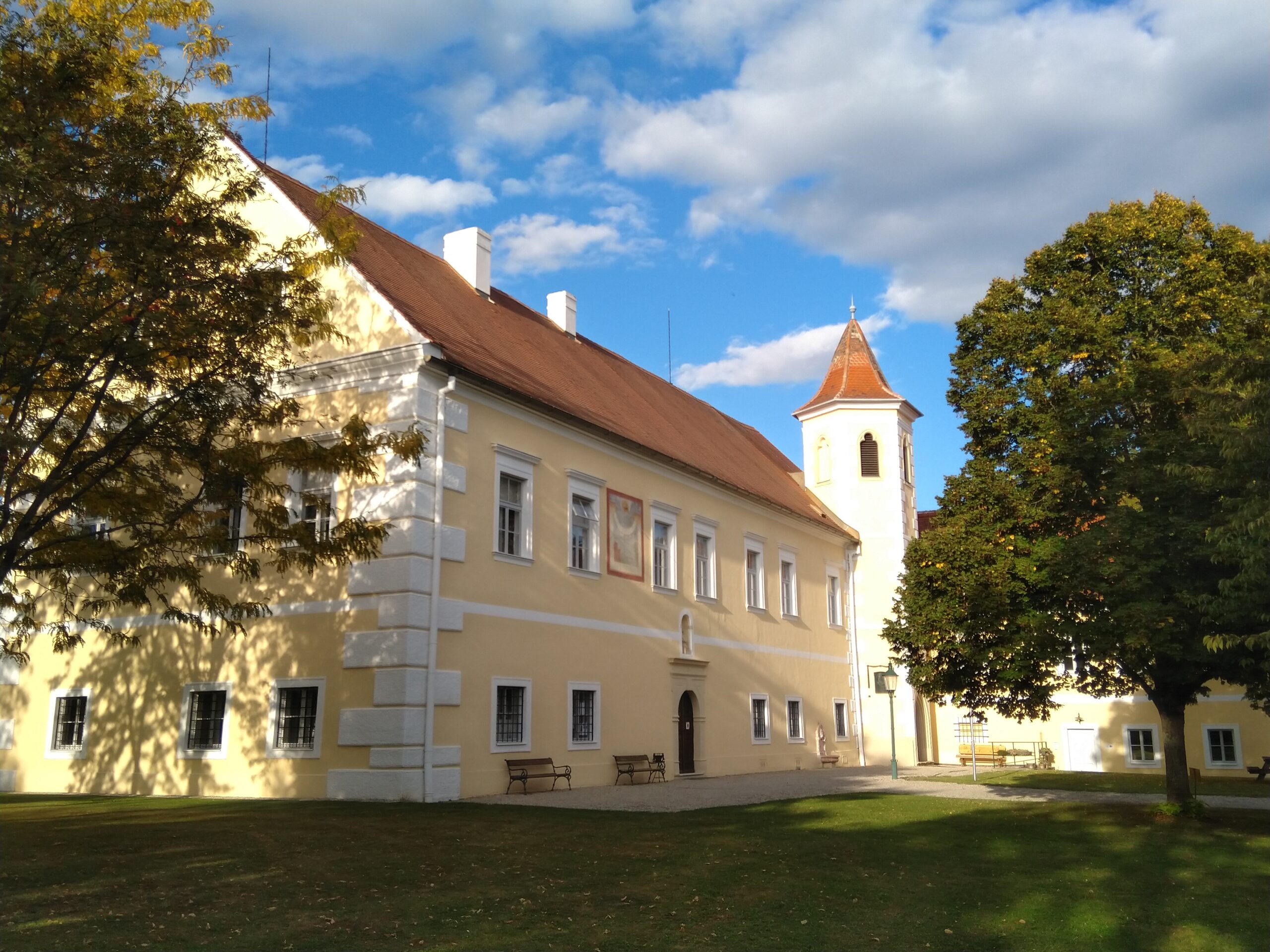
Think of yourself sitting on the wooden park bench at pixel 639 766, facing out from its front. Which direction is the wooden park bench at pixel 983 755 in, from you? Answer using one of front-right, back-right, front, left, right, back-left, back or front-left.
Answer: left

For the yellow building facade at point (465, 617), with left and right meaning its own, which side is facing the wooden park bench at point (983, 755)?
left

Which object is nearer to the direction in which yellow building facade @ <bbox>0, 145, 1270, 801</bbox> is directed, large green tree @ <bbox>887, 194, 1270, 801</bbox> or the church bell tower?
the large green tree

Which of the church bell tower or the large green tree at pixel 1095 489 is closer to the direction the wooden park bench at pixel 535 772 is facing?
the large green tree

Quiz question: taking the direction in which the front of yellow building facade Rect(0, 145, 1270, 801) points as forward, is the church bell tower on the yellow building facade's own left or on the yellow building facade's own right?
on the yellow building facade's own left

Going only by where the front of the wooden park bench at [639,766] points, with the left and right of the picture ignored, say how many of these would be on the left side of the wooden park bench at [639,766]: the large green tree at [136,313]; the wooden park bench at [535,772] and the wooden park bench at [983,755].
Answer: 1

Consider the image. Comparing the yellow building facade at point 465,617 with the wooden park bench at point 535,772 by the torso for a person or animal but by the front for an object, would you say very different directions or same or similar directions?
same or similar directions

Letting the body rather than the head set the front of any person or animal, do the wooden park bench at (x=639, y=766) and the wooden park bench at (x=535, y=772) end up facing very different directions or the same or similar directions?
same or similar directions

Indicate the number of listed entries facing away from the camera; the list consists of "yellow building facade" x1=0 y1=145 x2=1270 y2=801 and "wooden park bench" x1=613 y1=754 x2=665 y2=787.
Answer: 0

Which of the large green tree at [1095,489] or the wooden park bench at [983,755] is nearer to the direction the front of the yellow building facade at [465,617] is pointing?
the large green tree

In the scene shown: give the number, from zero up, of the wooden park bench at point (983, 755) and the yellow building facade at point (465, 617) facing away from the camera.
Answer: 0

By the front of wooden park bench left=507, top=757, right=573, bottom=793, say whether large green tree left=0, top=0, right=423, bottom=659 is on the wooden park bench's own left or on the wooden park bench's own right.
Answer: on the wooden park bench's own right

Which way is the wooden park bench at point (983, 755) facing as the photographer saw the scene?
facing the viewer

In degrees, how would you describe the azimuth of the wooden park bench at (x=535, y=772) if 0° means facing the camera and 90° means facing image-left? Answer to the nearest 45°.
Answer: approximately 315°

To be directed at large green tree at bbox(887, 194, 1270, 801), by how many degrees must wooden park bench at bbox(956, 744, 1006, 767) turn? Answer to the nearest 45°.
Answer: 0° — it already faces it

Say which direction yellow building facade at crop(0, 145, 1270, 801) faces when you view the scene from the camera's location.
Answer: facing the viewer and to the right of the viewer

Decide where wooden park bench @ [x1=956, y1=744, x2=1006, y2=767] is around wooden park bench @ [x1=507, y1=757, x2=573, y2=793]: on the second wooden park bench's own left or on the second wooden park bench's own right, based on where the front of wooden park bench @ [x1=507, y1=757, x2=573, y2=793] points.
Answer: on the second wooden park bench's own left

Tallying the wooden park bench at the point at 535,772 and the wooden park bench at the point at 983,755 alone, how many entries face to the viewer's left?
0
